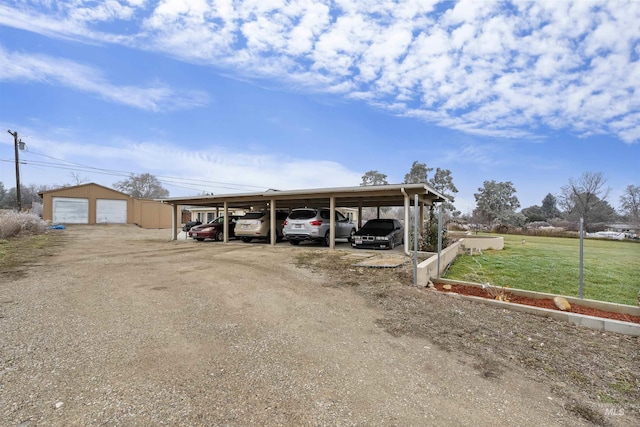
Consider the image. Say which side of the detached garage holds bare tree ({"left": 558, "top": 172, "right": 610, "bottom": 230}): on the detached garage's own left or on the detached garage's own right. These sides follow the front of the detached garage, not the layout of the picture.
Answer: on the detached garage's own left

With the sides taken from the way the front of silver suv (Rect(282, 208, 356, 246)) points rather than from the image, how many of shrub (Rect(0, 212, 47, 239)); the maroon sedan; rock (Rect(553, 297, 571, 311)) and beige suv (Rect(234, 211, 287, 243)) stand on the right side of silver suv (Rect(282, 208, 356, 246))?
1

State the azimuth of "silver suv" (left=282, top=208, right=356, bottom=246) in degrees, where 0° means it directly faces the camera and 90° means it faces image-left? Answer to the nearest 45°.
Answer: approximately 225°

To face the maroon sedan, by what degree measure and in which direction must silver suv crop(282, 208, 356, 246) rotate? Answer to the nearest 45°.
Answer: approximately 90° to its left

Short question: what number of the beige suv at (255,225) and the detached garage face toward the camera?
1

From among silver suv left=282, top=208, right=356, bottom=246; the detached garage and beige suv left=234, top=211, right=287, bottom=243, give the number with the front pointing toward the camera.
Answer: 1

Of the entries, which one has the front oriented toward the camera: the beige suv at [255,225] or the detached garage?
the detached garage

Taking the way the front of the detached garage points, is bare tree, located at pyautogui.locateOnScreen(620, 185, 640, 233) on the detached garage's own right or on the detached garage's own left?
on the detached garage's own left

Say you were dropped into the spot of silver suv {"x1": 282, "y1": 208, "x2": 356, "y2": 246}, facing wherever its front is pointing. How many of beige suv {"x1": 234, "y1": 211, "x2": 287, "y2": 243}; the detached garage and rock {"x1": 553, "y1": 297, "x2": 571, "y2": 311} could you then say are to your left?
2

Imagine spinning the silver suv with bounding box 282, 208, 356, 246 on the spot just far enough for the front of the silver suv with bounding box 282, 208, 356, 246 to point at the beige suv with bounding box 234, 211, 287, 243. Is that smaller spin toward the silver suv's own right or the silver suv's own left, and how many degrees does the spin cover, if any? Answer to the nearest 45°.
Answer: approximately 90° to the silver suv's own left

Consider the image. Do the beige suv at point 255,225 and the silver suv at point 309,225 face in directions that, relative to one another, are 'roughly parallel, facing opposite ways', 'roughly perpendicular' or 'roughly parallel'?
roughly parallel

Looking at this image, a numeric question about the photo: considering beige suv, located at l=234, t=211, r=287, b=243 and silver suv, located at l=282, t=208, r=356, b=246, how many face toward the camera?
0

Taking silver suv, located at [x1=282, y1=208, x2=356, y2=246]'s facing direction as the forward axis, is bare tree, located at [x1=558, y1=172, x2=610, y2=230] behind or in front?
in front

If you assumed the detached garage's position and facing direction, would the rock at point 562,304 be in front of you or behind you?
in front

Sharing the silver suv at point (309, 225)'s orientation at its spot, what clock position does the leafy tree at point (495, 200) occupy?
The leafy tree is roughly at 12 o'clock from the silver suv.

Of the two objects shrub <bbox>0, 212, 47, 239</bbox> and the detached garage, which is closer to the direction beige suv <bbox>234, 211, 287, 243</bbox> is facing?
the detached garage

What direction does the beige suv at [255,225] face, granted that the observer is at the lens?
facing away from the viewer and to the right of the viewer
